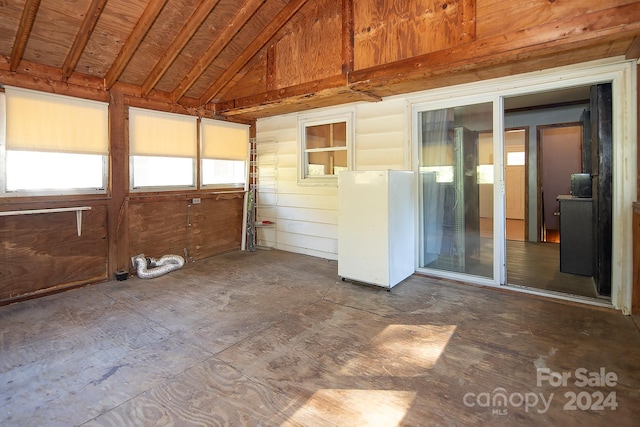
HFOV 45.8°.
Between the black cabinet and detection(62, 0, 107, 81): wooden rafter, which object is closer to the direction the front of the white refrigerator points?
the wooden rafter

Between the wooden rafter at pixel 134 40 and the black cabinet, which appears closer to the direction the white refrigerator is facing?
the wooden rafter

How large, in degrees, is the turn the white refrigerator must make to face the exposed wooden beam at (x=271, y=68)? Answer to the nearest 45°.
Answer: approximately 90° to its right

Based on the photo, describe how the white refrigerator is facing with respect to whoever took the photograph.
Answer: facing the viewer and to the left of the viewer

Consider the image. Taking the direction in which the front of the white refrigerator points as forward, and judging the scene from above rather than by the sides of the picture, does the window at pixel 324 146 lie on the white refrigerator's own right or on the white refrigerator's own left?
on the white refrigerator's own right

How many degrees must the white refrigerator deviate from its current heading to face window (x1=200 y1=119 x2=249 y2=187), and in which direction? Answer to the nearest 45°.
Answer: approximately 90° to its right
